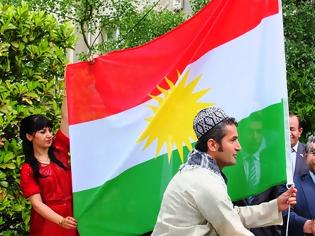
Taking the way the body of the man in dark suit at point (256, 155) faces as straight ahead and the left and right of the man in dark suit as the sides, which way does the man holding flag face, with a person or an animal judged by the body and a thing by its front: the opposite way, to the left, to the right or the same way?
to the left

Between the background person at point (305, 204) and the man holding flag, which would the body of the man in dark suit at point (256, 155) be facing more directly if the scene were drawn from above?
the man holding flag

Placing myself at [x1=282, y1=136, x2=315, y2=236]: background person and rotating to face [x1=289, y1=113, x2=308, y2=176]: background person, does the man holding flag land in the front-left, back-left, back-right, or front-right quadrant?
back-left

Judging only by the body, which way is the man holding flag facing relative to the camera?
to the viewer's right

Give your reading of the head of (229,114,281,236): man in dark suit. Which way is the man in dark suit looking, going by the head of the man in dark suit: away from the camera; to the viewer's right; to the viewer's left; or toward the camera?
toward the camera

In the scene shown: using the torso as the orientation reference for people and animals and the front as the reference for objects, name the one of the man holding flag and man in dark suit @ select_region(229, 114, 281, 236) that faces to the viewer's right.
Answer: the man holding flag

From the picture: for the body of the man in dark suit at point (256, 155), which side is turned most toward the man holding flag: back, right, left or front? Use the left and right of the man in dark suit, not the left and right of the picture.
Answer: front

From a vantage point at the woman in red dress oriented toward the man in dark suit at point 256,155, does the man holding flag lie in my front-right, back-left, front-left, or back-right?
front-right

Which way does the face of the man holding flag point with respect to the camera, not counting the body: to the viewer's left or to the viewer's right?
to the viewer's right

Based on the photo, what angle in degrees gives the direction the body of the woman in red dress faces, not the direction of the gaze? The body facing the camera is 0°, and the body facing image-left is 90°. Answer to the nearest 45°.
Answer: approximately 315°

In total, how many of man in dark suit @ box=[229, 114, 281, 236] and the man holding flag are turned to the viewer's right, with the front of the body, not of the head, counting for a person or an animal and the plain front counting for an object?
1

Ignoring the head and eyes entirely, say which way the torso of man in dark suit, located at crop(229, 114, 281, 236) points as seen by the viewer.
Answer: toward the camera
